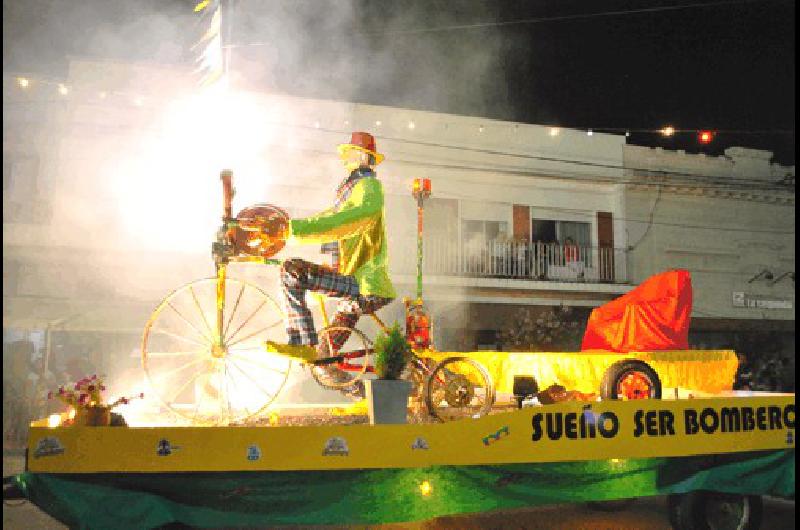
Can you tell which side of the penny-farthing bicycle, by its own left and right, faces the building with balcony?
right

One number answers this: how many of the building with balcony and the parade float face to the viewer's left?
1

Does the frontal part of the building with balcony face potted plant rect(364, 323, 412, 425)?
yes

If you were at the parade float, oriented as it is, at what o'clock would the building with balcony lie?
The building with balcony is roughly at 3 o'clock from the parade float.

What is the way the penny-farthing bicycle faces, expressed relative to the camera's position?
facing to the left of the viewer

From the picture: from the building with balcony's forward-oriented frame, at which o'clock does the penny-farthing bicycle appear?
The penny-farthing bicycle is roughly at 12 o'clock from the building with balcony.

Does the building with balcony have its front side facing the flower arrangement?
yes

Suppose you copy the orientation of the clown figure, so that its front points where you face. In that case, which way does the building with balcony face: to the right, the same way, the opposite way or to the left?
to the left

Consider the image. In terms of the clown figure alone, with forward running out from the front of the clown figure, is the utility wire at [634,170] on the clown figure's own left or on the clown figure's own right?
on the clown figure's own right

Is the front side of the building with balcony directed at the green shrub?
yes

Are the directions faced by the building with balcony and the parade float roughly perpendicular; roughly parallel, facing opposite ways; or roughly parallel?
roughly perpendicular

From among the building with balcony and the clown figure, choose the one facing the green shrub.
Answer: the building with balcony

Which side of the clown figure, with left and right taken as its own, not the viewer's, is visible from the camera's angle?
left

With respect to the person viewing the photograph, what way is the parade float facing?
facing to the left of the viewer

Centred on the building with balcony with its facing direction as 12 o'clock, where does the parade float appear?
The parade float is roughly at 12 o'clock from the building with balcony.
